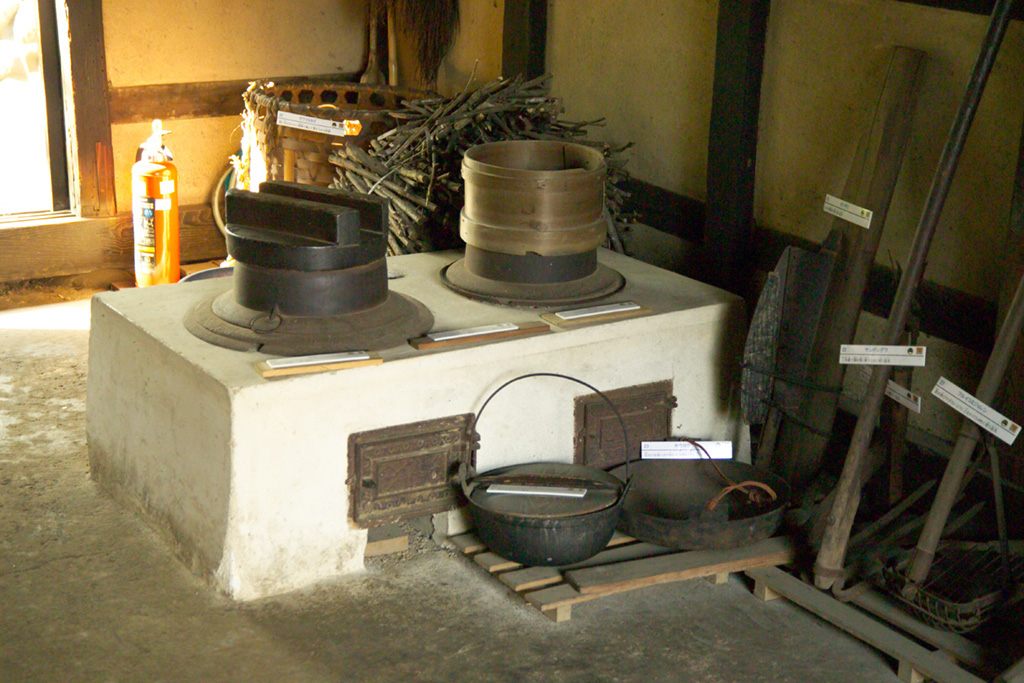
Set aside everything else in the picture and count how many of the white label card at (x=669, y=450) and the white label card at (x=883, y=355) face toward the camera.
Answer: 2

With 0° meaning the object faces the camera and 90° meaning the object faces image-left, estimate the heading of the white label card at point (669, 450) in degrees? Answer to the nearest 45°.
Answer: approximately 0°

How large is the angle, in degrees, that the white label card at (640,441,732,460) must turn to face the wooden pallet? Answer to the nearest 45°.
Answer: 0° — it already faces it

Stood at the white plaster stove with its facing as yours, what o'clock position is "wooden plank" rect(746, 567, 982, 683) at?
The wooden plank is roughly at 11 o'clock from the white plaster stove.

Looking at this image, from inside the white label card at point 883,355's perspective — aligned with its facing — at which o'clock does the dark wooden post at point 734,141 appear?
The dark wooden post is roughly at 5 o'clock from the white label card.

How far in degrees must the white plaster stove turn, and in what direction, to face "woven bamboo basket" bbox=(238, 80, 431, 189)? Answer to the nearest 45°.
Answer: approximately 135° to its left

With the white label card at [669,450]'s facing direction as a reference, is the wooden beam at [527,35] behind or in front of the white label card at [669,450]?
behind

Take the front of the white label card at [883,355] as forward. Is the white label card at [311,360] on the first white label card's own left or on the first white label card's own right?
on the first white label card's own right

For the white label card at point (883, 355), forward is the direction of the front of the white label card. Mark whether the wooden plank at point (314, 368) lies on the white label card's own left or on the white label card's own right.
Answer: on the white label card's own right

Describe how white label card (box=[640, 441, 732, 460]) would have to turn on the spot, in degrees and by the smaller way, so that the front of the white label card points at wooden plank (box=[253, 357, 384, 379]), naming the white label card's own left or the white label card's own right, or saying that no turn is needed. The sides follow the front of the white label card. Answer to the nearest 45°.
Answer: approximately 45° to the white label card's own right
